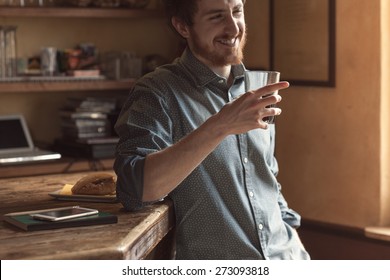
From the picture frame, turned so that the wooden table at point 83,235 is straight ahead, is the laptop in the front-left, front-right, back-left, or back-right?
front-right

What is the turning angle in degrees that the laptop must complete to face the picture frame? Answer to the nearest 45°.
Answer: approximately 45° to its left

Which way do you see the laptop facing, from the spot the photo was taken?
facing the viewer and to the right of the viewer
